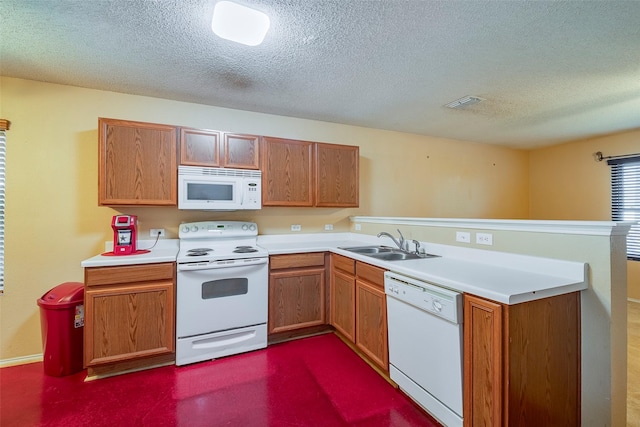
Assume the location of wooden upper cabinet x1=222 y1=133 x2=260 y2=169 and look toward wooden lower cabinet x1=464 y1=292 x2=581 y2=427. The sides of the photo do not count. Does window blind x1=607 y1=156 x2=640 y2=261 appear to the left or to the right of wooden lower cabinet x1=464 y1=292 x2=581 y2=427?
left

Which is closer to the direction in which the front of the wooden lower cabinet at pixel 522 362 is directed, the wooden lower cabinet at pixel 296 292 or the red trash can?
the red trash can

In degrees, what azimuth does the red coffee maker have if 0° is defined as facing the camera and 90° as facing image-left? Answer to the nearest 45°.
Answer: approximately 0°

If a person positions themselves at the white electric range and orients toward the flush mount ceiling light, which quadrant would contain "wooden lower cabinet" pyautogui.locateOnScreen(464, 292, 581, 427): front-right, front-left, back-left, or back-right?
front-left

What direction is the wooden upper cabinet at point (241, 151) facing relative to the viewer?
toward the camera

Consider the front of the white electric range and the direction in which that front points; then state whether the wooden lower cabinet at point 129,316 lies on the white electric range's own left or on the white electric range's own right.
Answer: on the white electric range's own right

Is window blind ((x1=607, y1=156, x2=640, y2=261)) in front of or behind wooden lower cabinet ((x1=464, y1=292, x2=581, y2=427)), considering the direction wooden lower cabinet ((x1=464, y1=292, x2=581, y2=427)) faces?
behind

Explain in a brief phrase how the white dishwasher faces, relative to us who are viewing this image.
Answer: facing the viewer and to the left of the viewer

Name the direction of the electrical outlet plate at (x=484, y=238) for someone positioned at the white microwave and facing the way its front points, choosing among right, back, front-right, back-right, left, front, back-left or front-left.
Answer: front-left

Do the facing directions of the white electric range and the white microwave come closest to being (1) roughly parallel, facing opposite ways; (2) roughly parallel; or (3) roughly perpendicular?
roughly parallel

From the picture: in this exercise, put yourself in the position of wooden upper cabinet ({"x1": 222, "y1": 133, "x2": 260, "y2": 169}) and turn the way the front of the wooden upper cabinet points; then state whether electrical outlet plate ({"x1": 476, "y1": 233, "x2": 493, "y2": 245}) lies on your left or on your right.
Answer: on your left

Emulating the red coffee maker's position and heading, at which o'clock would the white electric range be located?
The white electric range is roughly at 10 o'clock from the red coffee maker.

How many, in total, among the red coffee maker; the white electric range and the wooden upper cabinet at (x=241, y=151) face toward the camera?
3

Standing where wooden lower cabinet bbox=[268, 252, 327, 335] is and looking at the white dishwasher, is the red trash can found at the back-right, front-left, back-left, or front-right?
back-right
